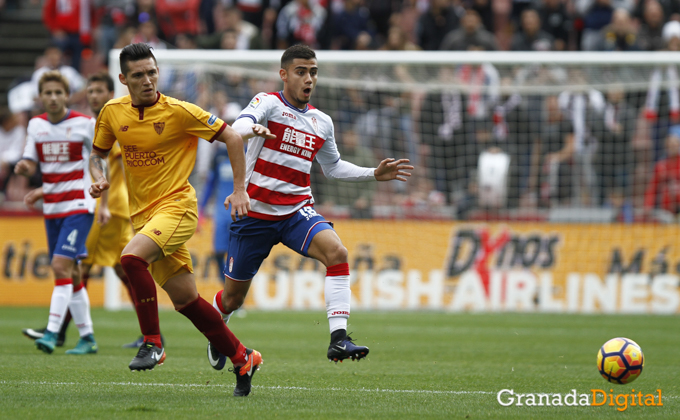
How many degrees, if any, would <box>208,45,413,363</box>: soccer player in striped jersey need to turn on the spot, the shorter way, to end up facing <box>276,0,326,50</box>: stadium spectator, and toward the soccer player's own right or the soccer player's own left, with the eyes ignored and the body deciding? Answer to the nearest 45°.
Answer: approximately 135° to the soccer player's own left

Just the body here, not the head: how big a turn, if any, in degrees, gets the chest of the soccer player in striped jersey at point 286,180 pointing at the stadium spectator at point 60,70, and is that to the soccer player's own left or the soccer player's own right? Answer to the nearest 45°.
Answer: approximately 180°

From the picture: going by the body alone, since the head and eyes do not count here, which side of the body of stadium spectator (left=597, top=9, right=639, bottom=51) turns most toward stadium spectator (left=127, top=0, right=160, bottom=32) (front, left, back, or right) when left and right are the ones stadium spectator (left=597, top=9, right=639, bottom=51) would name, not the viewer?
right

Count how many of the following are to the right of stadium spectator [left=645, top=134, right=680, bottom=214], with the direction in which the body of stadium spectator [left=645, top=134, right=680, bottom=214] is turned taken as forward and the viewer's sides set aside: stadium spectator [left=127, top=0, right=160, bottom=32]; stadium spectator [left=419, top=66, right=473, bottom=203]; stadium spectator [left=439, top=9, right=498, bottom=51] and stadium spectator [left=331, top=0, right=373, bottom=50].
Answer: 4

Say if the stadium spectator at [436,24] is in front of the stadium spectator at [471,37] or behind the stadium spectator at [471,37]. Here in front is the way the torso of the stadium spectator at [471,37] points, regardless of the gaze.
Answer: behind

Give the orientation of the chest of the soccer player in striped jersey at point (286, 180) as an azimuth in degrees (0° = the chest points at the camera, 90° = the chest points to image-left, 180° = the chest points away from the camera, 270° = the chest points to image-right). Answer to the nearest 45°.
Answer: approximately 315°

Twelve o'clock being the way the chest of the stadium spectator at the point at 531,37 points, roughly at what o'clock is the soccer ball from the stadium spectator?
The soccer ball is roughly at 12 o'clock from the stadium spectator.

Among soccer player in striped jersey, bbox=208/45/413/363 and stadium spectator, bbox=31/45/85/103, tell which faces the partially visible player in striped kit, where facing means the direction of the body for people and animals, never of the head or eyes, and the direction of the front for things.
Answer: the stadium spectator

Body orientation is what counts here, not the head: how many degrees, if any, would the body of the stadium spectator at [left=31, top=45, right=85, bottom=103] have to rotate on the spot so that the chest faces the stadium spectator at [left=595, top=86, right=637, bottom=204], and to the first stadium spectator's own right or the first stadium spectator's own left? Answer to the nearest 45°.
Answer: approximately 45° to the first stadium spectator's own left

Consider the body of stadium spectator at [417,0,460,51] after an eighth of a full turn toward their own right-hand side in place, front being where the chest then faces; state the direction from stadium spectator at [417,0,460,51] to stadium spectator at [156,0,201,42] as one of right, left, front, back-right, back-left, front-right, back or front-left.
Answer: front-right

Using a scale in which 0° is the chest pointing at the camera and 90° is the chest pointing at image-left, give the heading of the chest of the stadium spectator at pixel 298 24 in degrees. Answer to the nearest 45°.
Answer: approximately 0°
